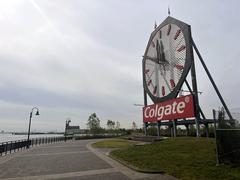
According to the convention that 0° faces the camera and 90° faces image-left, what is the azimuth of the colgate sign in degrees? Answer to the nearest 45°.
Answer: approximately 45°

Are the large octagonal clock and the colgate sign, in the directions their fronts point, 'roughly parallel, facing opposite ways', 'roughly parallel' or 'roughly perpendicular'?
roughly parallel

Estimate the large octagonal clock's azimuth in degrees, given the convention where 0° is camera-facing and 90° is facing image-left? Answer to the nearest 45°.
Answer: approximately 45°

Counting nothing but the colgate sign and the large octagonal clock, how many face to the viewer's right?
0
